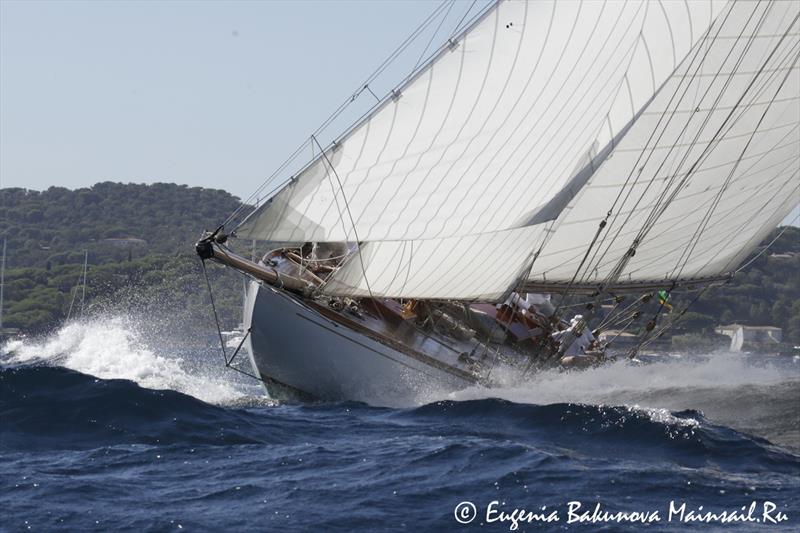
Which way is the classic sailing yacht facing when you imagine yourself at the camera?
facing the viewer and to the left of the viewer
